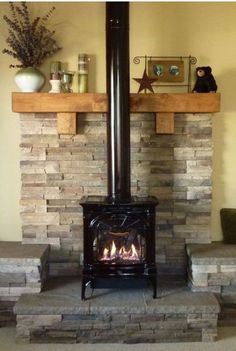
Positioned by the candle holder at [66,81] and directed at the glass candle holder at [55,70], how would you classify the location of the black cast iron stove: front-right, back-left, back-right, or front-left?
back-left

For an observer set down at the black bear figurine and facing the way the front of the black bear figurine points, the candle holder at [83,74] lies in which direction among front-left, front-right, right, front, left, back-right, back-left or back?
front-right

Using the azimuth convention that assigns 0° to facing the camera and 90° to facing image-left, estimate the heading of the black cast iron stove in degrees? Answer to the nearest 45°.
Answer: approximately 0°

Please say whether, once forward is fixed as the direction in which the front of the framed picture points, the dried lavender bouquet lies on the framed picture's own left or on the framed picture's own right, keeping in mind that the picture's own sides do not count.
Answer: on the framed picture's own right

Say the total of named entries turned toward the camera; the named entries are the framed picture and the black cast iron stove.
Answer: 2

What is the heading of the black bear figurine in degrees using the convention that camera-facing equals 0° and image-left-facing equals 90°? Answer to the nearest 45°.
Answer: approximately 45°

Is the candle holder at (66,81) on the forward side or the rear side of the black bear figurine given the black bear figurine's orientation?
on the forward side
